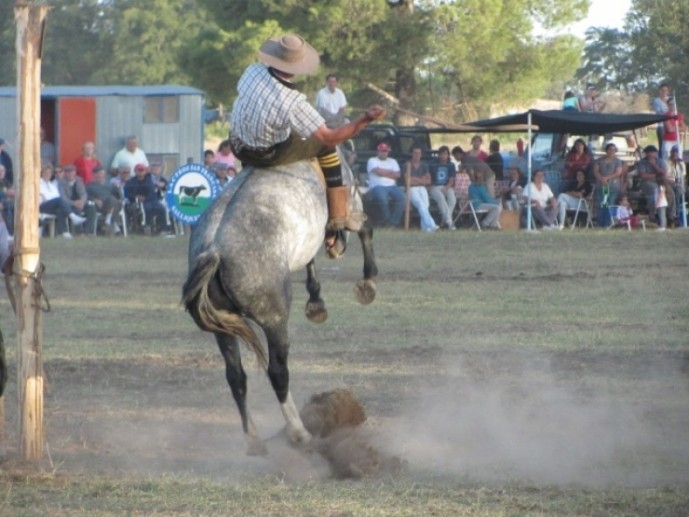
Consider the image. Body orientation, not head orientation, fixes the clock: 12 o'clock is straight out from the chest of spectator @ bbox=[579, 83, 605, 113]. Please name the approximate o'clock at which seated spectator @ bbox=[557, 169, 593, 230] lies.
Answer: The seated spectator is roughly at 12 o'clock from the spectator.

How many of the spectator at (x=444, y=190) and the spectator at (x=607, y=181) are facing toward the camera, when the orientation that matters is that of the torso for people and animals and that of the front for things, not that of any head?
2

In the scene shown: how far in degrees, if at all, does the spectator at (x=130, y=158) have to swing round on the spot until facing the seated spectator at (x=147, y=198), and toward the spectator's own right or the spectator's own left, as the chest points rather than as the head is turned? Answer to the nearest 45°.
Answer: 0° — they already face them

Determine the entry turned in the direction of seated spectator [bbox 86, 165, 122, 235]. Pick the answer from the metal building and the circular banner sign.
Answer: the metal building

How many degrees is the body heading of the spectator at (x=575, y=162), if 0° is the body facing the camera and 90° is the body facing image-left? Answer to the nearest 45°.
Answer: approximately 45°

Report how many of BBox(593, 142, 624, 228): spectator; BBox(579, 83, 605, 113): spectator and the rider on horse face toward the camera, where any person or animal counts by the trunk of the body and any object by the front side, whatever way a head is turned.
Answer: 2
